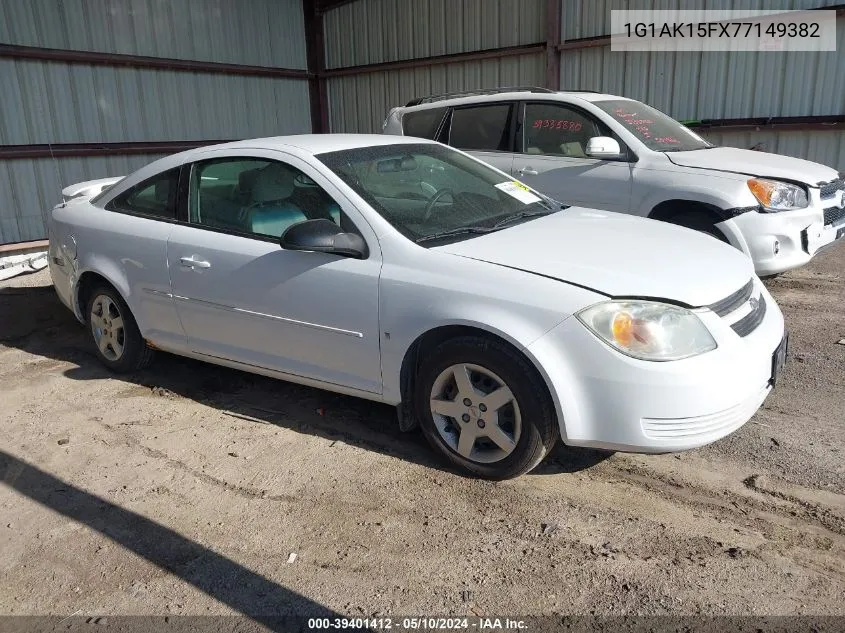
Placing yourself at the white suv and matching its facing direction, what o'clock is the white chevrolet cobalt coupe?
The white chevrolet cobalt coupe is roughly at 2 o'clock from the white suv.

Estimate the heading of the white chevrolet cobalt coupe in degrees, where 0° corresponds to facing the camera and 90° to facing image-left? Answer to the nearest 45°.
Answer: approximately 315°

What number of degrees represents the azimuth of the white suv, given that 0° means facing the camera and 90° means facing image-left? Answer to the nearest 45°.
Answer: approximately 315°

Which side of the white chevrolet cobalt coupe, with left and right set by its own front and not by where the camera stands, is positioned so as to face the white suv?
left
